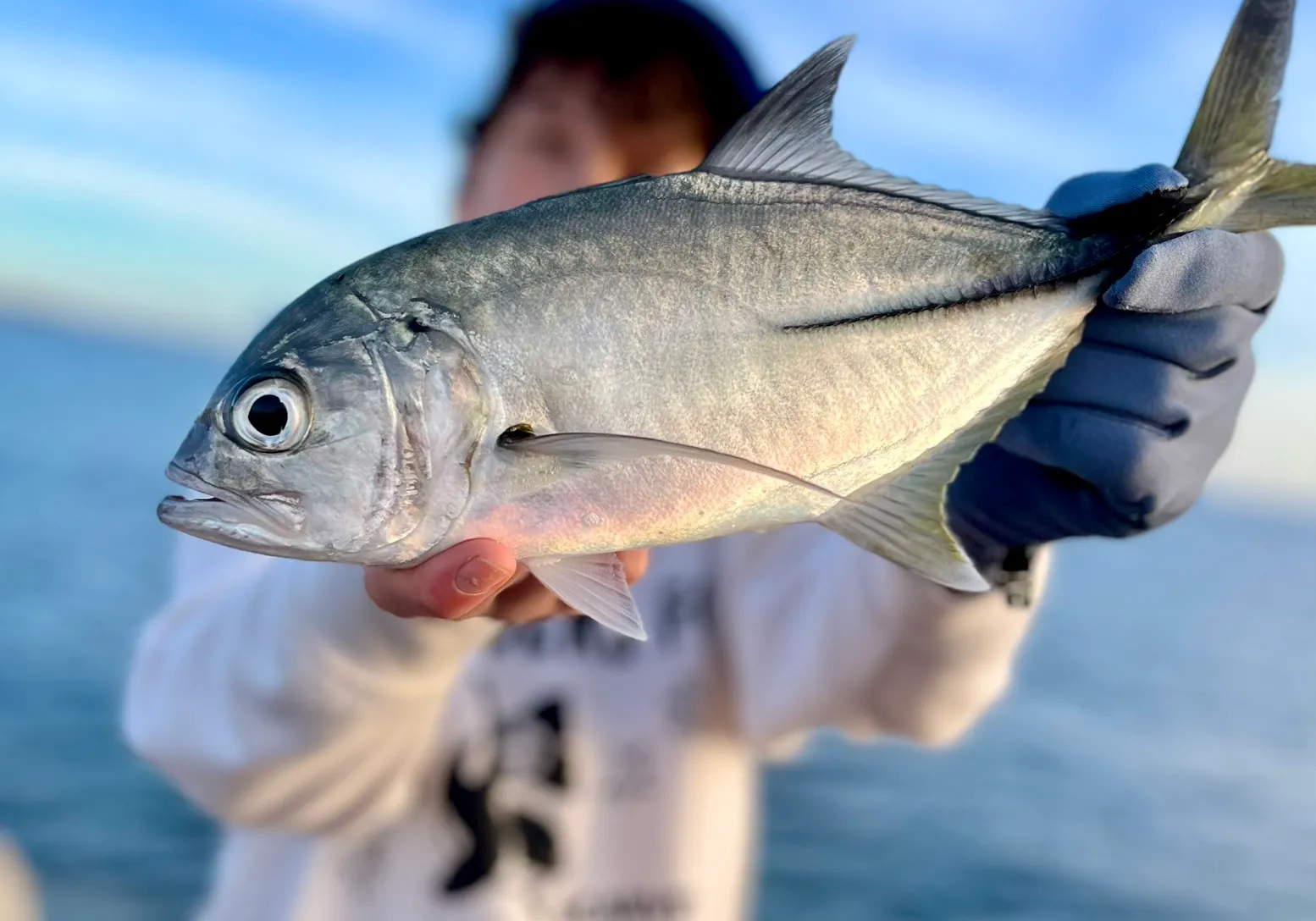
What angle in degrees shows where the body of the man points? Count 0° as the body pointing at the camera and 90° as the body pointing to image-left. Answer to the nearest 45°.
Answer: approximately 0°
